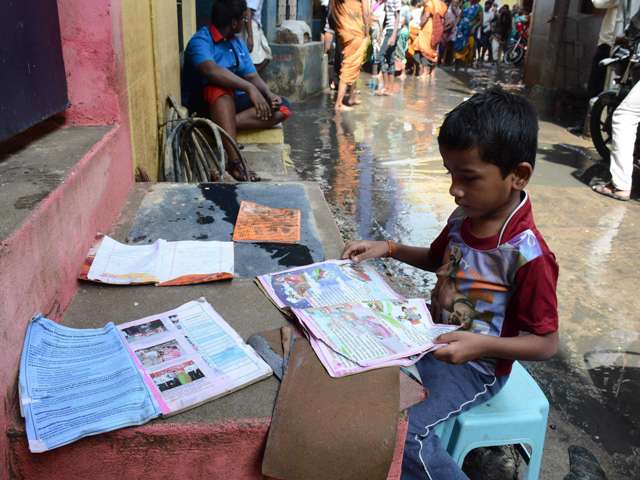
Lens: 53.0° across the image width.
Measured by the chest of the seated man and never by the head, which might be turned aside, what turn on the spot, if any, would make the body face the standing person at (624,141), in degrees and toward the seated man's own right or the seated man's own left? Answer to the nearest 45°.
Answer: approximately 45° to the seated man's own left

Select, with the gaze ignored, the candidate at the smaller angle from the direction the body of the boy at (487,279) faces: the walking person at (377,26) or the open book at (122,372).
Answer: the open book

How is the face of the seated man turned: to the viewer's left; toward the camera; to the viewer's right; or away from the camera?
to the viewer's right

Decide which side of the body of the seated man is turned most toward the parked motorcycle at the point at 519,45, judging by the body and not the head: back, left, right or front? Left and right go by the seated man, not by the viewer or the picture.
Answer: left

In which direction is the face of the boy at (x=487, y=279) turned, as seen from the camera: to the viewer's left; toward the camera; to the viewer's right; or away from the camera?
to the viewer's left

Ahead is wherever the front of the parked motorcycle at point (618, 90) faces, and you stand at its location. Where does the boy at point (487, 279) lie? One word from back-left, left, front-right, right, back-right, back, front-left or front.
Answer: front-left

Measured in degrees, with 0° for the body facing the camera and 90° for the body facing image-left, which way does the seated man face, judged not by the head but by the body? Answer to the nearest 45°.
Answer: approximately 315°
